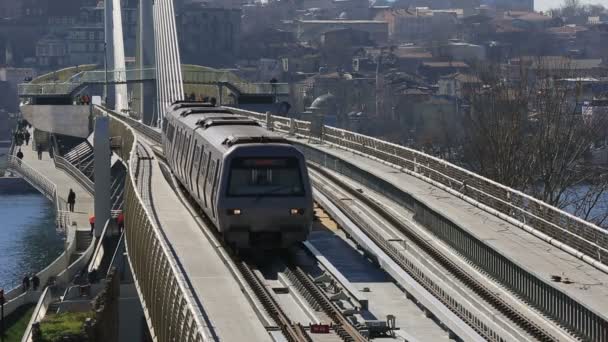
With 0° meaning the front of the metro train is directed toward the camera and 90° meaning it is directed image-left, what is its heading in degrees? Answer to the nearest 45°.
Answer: approximately 0°

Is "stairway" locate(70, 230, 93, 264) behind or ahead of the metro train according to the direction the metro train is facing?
behind

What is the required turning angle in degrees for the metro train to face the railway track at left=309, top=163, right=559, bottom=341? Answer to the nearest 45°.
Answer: approximately 45° to its left

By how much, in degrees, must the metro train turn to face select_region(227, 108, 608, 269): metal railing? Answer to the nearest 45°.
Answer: approximately 90° to its left

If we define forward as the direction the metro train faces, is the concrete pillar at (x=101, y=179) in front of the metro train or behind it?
behind

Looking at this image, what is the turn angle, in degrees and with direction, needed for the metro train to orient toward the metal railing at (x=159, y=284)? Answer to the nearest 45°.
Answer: approximately 45° to its right
